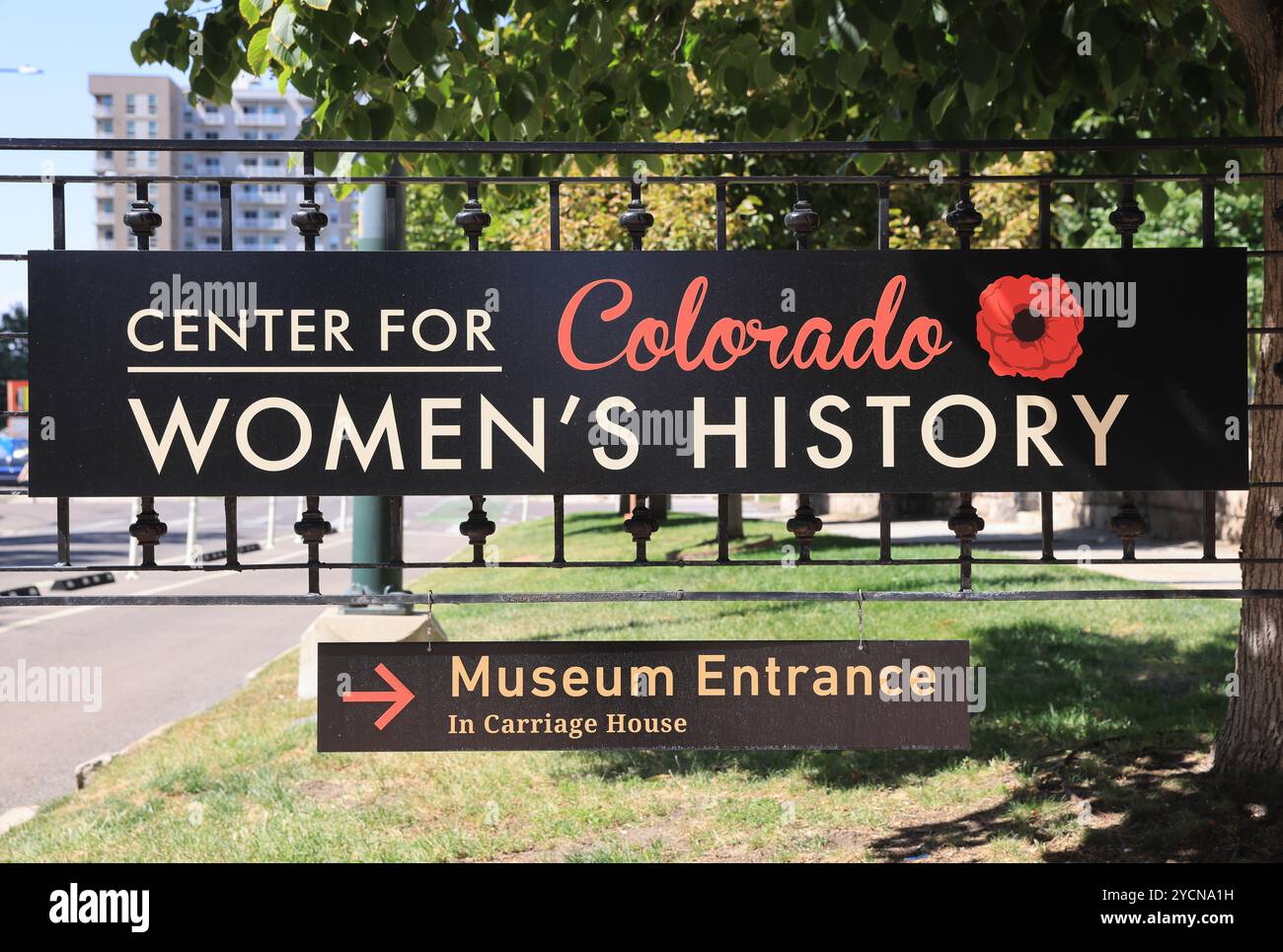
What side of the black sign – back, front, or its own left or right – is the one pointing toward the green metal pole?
back

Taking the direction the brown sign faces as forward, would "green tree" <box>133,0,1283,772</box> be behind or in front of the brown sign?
behind

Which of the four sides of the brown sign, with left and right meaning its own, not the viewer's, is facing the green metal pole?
back

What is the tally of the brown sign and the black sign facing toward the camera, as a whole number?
2

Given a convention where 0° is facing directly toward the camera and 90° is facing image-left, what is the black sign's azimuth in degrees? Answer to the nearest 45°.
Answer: approximately 0°

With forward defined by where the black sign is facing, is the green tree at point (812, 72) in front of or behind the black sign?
behind
